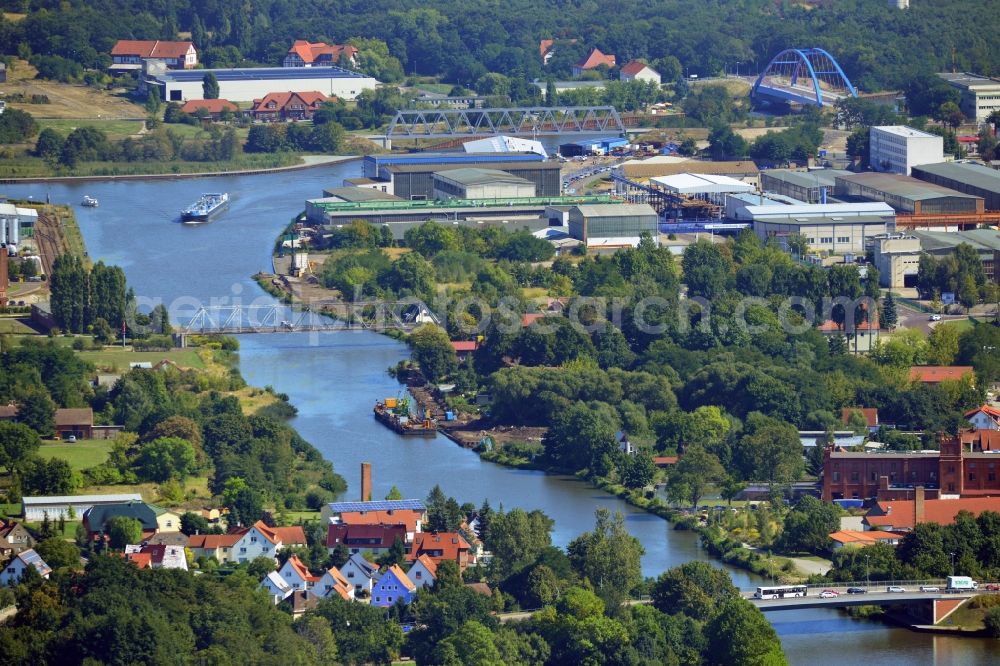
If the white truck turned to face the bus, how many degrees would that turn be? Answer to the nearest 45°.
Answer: approximately 180°

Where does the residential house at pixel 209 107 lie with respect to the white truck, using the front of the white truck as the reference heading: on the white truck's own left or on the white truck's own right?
on the white truck's own left

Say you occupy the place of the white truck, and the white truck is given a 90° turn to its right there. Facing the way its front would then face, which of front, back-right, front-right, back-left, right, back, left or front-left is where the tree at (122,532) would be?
right

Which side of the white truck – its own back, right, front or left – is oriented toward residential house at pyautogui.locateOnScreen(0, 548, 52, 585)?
back

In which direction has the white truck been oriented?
to the viewer's right

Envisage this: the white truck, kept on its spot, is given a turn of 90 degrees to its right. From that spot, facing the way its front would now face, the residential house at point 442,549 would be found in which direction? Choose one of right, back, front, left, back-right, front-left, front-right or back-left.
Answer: right

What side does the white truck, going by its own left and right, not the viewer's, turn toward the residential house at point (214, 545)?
back
